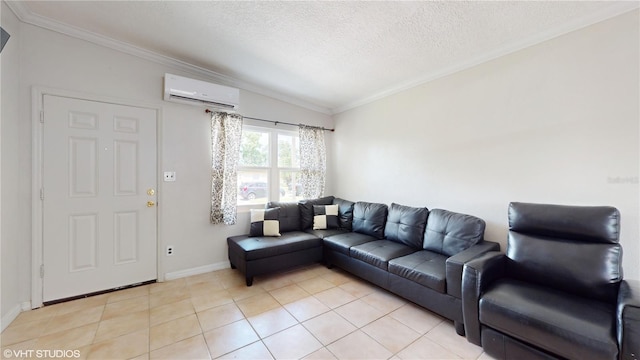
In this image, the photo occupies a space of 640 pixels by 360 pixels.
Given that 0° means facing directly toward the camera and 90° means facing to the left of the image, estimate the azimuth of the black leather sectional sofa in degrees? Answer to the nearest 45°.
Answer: approximately 45°

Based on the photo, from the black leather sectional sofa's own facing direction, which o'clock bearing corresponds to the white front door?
The white front door is roughly at 1 o'clock from the black leather sectional sofa.

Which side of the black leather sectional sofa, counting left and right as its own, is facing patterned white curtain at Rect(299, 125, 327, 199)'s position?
right

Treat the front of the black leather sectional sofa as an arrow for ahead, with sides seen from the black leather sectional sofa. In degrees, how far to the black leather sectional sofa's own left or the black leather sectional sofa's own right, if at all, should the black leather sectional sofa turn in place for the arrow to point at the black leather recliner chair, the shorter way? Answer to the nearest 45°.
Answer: approximately 90° to the black leather sectional sofa's own left
